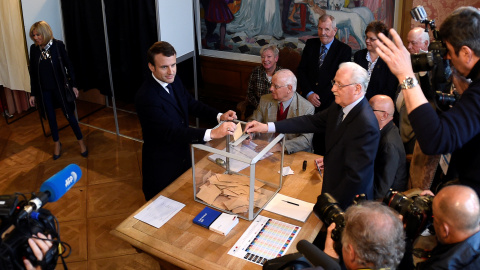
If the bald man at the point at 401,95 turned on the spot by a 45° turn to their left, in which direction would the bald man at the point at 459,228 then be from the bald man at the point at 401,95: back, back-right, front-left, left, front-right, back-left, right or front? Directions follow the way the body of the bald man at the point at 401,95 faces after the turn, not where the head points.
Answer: front

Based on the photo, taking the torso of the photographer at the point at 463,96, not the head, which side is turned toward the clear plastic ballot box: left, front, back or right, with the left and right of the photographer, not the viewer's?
front

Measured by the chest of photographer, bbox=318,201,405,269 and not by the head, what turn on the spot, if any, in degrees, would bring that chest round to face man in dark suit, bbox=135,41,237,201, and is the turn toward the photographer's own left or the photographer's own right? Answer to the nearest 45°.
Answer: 0° — they already face them

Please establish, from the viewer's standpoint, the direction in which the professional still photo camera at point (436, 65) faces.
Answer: facing to the left of the viewer

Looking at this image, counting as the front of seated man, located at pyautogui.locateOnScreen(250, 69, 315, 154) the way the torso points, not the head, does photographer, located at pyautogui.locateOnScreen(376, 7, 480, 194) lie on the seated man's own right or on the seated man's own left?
on the seated man's own left

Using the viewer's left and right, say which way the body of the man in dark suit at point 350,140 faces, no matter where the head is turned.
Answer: facing the viewer and to the left of the viewer

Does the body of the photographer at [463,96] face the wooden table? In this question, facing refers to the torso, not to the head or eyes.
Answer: yes

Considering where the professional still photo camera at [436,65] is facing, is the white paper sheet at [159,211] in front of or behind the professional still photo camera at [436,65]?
in front

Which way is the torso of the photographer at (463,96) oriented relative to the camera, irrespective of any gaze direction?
to the viewer's left

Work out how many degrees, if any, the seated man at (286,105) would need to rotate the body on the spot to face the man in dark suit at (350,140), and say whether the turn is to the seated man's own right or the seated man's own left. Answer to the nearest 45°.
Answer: approximately 45° to the seated man's own left

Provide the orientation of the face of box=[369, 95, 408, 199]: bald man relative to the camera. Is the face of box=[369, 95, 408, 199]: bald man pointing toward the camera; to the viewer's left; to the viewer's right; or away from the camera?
to the viewer's left

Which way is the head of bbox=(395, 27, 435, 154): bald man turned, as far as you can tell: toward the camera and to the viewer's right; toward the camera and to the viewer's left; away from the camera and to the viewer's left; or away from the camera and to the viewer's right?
toward the camera and to the viewer's left

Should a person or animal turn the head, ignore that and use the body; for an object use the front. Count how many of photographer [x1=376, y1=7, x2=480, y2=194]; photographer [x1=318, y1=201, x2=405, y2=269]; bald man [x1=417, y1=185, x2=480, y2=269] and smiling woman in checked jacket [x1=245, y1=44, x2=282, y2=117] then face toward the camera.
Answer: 1

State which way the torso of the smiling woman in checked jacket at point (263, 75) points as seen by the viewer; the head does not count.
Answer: toward the camera

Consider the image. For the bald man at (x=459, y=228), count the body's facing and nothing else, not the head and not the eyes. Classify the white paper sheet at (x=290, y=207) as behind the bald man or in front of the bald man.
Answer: in front

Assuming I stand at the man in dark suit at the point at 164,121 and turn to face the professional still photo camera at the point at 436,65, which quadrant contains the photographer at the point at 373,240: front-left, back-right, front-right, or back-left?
front-right

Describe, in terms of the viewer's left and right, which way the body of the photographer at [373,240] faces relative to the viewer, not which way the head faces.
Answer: facing away from the viewer and to the left of the viewer
